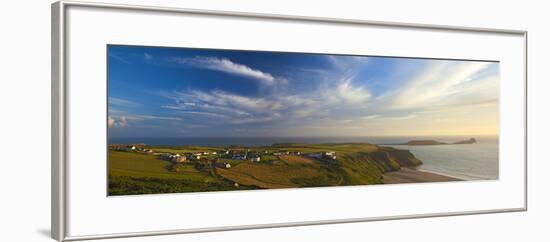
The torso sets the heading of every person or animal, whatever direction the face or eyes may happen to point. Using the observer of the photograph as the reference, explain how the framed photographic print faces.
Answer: facing the viewer and to the right of the viewer
